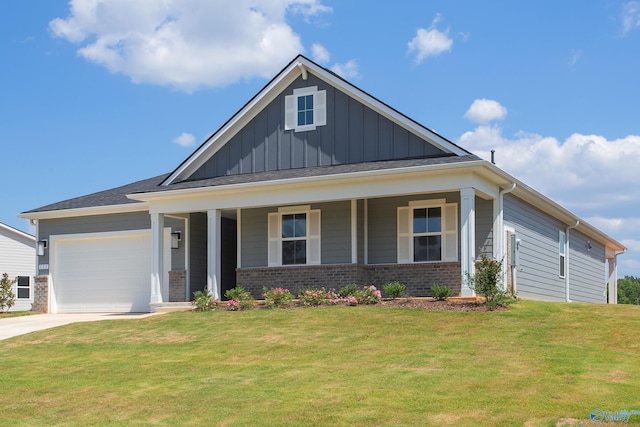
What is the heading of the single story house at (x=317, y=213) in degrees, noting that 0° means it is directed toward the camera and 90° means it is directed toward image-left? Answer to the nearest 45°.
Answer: approximately 45°

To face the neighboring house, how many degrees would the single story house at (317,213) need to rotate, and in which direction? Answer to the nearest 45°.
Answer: approximately 90° to its right

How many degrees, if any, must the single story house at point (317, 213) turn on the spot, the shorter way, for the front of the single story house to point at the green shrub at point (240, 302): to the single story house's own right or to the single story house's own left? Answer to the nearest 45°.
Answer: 0° — it already faces it

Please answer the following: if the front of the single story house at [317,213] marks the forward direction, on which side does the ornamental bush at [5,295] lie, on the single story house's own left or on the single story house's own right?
on the single story house's own right

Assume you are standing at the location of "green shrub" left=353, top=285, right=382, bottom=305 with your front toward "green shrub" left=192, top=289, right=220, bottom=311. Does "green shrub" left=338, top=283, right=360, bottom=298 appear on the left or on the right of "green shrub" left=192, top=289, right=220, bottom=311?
right

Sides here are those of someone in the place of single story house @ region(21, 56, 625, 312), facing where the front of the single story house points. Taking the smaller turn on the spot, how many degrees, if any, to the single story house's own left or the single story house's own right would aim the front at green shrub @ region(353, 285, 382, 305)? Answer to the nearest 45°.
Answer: approximately 45° to the single story house's own left

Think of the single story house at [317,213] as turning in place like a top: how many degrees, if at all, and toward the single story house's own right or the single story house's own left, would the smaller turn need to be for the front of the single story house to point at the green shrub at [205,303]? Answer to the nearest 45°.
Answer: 0° — it already faces it

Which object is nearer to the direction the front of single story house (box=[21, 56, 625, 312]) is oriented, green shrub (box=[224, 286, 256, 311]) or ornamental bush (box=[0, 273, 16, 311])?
the green shrub

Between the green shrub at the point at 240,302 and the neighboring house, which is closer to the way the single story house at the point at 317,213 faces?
the green shrub
